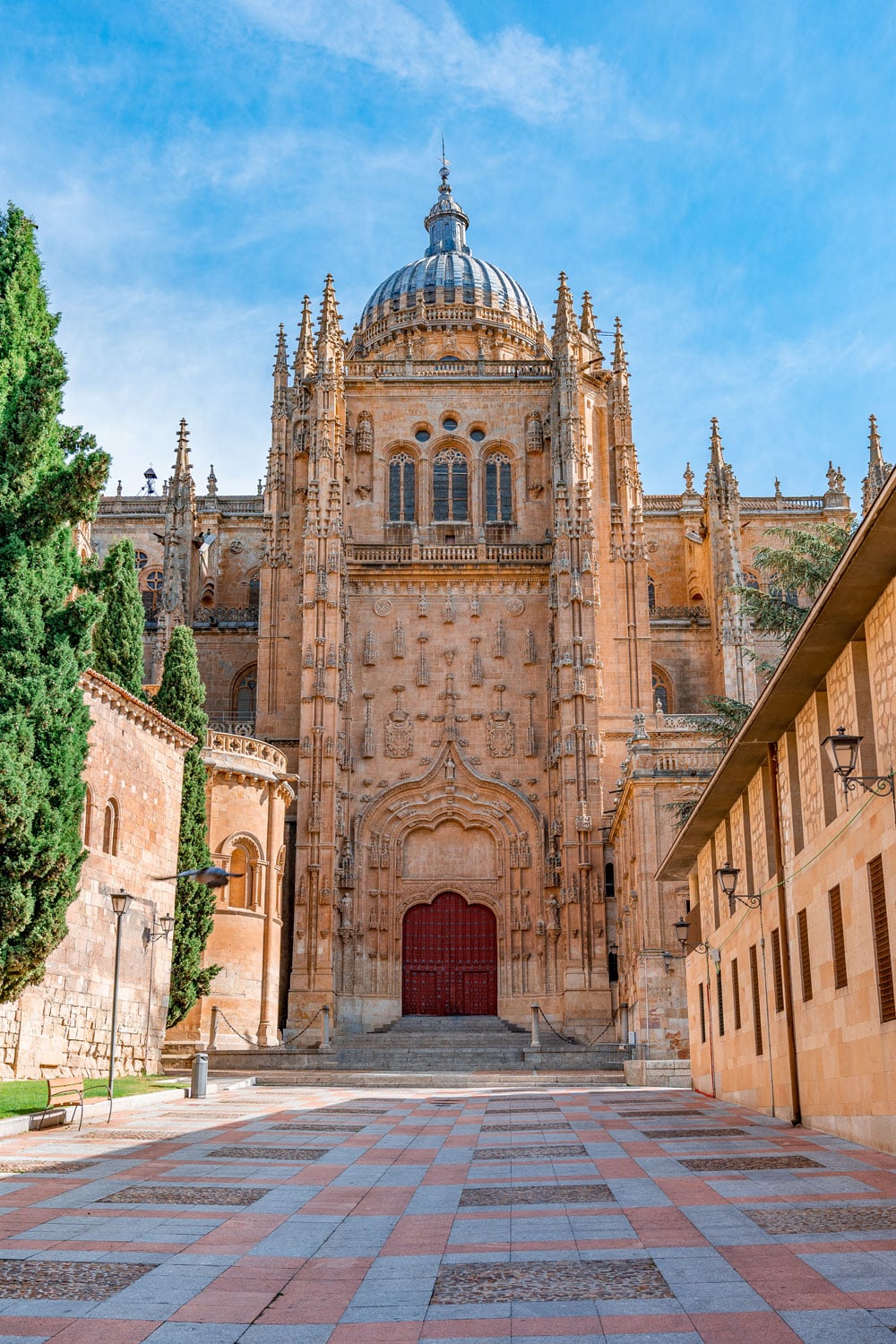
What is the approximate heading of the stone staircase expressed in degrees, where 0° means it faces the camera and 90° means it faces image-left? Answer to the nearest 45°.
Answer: approximately 0°

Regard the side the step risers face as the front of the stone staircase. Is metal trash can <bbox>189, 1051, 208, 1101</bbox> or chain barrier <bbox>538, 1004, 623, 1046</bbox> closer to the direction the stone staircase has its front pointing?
the metal trash can

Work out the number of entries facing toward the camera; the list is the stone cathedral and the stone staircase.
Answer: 2

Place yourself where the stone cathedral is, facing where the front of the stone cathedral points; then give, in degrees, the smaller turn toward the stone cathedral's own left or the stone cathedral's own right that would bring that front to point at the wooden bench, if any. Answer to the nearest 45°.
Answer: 0° — it already faces it

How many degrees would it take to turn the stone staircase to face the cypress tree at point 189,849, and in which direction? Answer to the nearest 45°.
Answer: approximately 90° to its right

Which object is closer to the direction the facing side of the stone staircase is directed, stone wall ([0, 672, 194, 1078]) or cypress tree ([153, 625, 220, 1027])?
the stone wall
